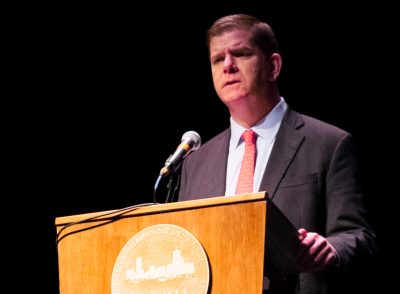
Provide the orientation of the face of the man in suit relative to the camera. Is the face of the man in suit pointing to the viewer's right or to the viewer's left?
to the viewer's left

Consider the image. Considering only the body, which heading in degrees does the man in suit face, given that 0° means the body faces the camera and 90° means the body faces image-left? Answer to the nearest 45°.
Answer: approximately 45°
